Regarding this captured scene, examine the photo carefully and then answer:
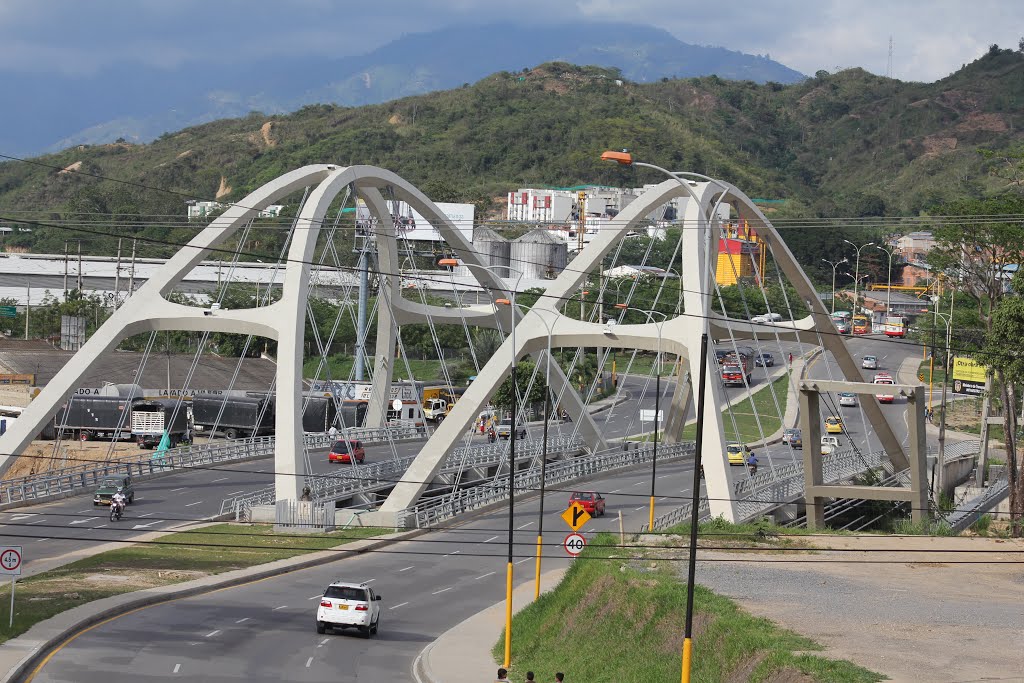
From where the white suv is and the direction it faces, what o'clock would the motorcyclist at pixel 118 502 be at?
The motorcyclist is roughly at 11 o'clock from the white suv.

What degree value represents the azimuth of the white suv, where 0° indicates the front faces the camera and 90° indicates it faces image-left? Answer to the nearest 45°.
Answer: approximately 180°
